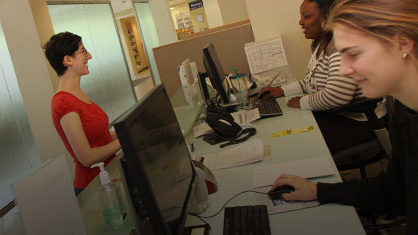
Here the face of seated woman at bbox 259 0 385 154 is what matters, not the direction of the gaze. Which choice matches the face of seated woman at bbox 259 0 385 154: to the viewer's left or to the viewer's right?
to the viewer's left

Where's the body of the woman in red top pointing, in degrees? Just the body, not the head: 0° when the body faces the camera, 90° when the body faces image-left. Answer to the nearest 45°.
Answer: approximately 270°

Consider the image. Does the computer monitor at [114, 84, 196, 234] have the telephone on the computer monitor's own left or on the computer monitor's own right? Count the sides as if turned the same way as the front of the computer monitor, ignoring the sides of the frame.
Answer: on the computer monitor's own left

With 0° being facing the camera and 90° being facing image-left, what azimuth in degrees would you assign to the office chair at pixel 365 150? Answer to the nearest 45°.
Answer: approximately 90°

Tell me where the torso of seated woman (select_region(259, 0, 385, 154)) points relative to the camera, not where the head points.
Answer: to the viewer's left

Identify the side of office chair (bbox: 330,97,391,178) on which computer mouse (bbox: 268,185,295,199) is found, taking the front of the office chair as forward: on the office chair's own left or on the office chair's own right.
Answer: on the office chair's own left

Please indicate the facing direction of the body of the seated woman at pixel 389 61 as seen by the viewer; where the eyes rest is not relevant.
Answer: to the viewer's left

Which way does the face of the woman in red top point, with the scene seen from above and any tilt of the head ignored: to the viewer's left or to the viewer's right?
to the viewer's right

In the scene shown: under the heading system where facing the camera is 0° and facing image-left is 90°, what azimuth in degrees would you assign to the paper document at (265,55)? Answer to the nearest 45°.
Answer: approximately 0°
